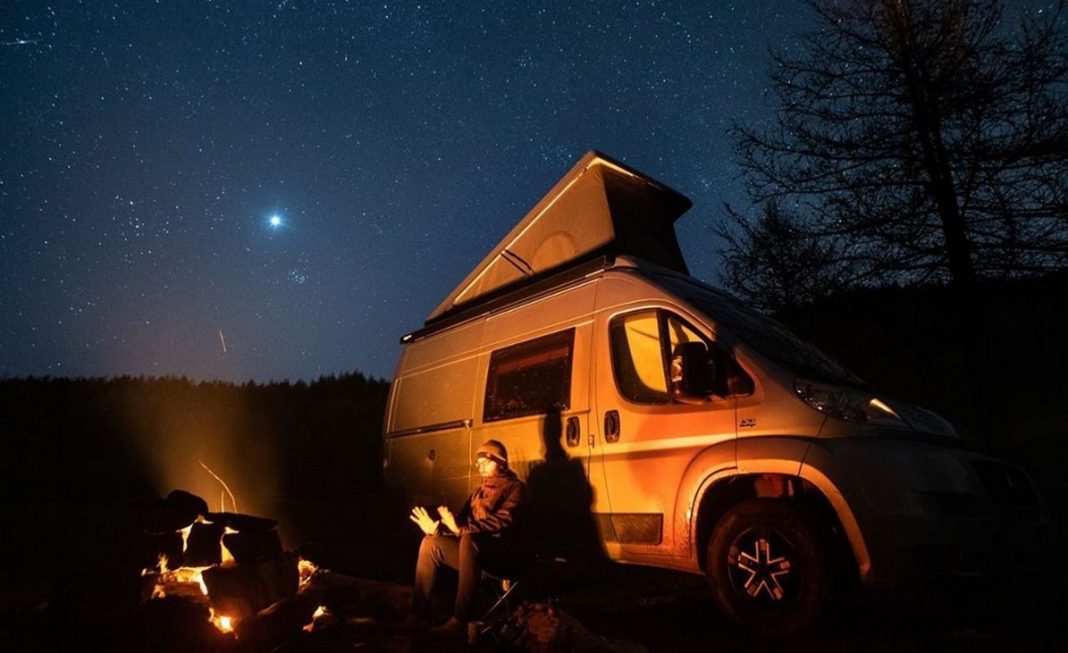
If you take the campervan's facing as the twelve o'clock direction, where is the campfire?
The campfire is roughly at 4 o'clock from the campervan.

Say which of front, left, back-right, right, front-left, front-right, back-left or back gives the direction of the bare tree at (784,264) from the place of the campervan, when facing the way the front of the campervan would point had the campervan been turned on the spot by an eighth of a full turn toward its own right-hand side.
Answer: back

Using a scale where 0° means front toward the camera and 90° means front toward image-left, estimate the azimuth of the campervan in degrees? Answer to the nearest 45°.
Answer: approximately 315°

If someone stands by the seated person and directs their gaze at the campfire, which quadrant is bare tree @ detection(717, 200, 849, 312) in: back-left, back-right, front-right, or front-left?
back-right
